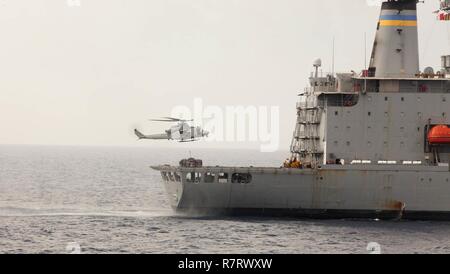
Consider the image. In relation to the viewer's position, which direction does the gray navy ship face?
facing to the right of the viewer
